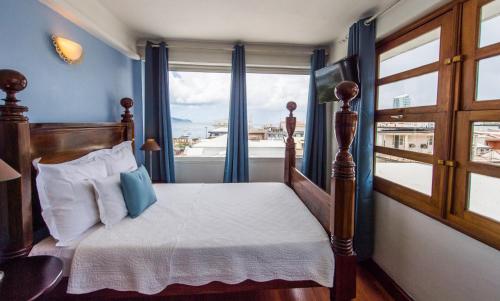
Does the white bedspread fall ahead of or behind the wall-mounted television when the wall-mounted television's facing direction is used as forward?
ahead

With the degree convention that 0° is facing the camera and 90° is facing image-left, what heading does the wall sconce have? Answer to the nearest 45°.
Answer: approximately 315°

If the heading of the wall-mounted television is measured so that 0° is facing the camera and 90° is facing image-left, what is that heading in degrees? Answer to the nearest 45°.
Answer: approximately 45°

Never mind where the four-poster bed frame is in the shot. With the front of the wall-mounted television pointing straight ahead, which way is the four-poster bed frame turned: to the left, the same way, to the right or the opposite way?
the opposite way

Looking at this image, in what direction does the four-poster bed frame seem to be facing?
to the viewer's right

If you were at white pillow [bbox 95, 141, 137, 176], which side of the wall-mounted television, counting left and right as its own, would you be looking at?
front

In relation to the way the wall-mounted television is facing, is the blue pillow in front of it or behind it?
in front

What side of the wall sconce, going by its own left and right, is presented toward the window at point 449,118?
front

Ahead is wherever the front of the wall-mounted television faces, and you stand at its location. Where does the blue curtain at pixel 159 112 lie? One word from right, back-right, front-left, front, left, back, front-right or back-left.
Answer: front-right

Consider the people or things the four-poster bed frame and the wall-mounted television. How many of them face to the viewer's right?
1
